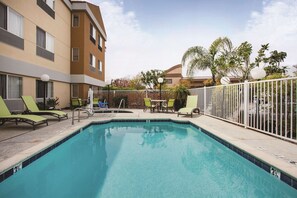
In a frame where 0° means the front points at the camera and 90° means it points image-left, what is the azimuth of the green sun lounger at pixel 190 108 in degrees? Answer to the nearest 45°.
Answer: approximately 45°

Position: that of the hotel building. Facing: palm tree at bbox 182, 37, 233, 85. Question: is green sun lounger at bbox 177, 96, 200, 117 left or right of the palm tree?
right

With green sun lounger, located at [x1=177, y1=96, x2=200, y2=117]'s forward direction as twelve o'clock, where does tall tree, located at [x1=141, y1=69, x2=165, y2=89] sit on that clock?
The tall tree is roughly at 4 o'clock from the green sun lounger.

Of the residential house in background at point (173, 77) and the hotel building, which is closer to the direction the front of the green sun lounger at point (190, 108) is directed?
the hotel building

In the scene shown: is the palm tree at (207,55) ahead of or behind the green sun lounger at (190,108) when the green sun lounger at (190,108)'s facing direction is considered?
behind

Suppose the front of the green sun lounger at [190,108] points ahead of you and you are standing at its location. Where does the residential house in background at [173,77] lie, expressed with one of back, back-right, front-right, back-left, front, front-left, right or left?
back-right

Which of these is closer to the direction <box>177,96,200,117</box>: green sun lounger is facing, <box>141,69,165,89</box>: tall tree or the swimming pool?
the swimming pool

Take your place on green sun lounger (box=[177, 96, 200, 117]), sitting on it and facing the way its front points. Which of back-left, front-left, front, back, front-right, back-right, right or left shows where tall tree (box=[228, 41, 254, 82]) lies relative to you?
back
